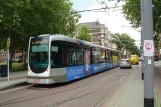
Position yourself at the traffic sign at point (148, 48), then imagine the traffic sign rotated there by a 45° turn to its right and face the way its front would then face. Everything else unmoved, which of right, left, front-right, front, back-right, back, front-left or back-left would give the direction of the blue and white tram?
right

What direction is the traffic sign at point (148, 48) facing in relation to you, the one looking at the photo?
facing the viewer

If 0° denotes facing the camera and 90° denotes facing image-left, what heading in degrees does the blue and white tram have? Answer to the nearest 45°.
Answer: approximately 45°
